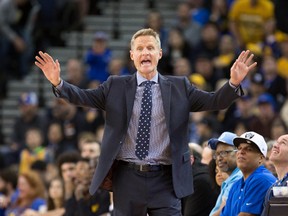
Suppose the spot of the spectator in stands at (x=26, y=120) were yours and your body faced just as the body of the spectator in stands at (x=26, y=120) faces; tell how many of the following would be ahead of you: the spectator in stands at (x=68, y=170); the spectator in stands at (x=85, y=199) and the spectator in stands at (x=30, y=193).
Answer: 3

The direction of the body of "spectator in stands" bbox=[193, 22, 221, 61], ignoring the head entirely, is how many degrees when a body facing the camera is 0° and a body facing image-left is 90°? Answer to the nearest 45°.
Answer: approximately 0°

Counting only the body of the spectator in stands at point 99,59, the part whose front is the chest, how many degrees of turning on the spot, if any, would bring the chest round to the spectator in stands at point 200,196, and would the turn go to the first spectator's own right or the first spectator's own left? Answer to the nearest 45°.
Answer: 0° — they already face them
